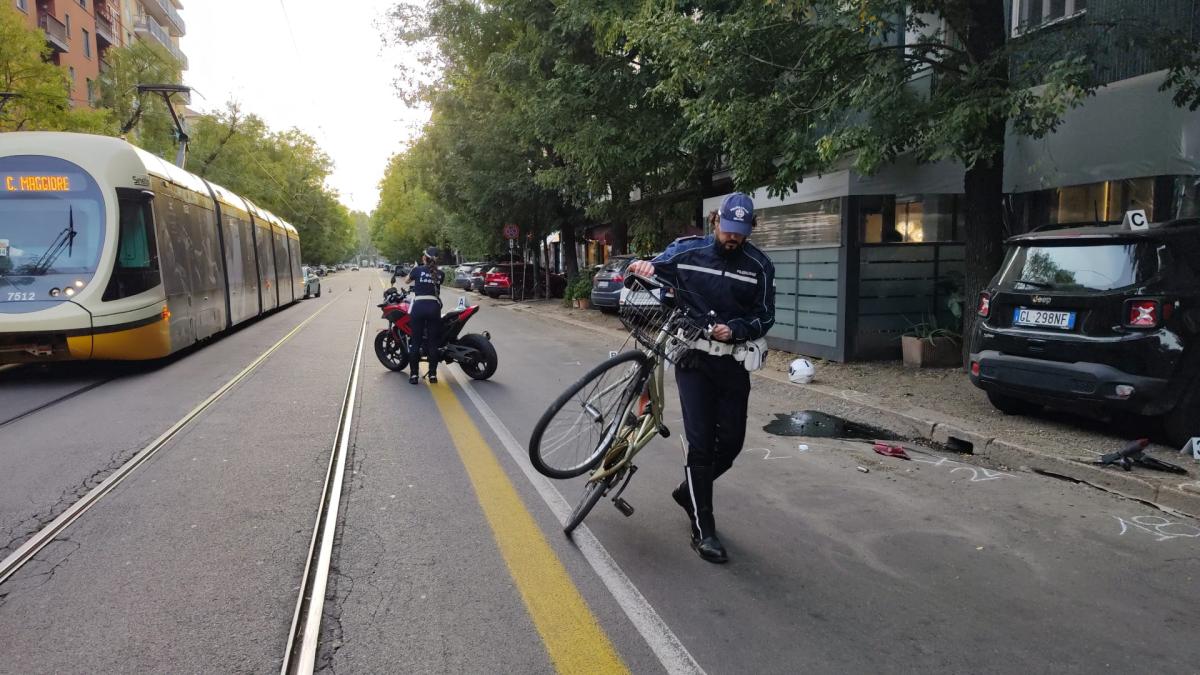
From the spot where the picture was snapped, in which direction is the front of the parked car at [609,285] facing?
facing away from the viewer and to the right of the viewer

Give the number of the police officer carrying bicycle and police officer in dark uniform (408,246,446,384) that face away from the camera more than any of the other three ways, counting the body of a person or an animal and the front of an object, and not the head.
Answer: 1

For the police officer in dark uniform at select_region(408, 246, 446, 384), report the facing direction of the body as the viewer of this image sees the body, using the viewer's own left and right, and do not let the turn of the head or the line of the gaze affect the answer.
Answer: facing away from the viewer

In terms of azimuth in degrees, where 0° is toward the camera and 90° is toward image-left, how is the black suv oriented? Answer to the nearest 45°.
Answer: approximately 225°

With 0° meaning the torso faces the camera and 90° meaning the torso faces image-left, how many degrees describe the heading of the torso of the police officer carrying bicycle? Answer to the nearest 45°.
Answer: approximately 0°

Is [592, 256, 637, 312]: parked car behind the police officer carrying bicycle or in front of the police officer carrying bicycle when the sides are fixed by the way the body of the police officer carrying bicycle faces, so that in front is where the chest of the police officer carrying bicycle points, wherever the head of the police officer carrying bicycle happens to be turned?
behind

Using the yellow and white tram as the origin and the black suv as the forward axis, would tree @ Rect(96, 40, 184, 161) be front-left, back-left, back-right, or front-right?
back-left

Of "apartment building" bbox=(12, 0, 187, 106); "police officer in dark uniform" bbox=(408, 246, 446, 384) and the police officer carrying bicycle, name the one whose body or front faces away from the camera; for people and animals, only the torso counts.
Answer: the police officer in dark uniform

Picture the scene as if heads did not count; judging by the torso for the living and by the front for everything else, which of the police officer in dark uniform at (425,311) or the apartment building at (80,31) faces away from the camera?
the police officer in dark uniform

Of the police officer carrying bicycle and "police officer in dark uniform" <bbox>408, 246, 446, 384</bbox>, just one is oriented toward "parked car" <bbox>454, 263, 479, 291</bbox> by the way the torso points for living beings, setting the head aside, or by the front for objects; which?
the police officer in dark uniform

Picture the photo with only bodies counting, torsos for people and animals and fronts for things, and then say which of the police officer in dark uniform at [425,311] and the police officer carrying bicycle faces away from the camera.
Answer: the police officer in dark uniform
